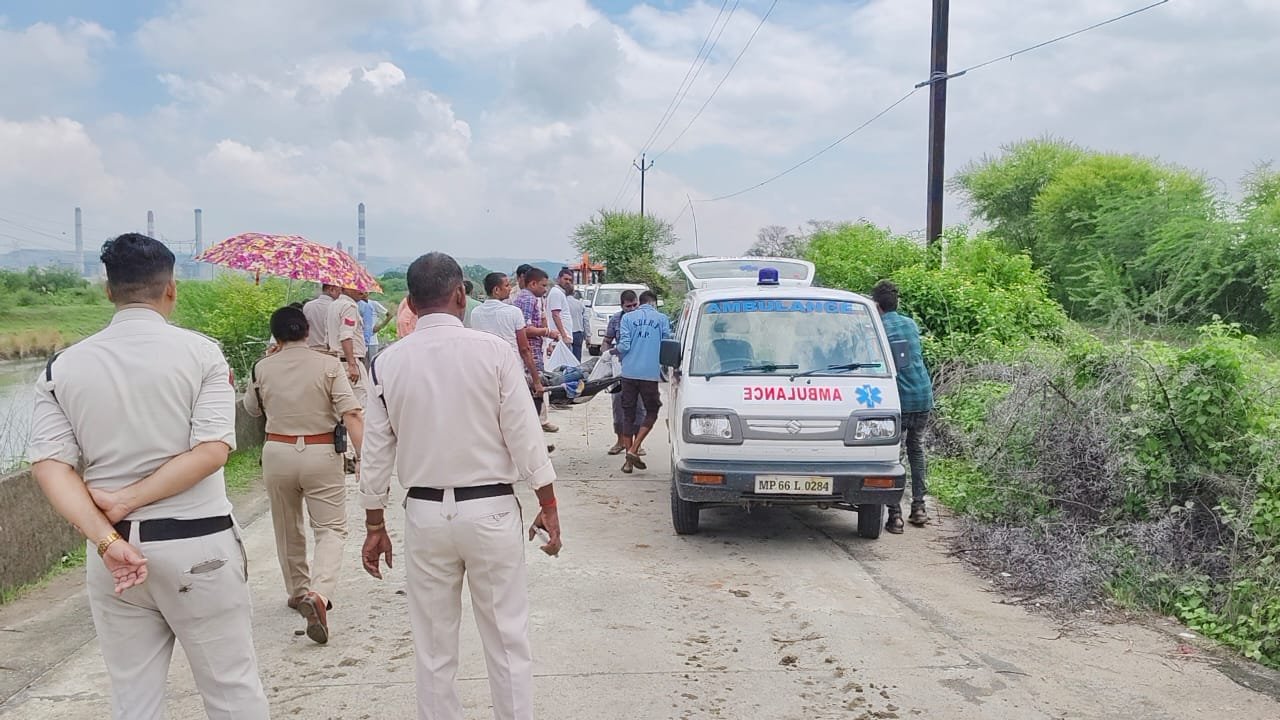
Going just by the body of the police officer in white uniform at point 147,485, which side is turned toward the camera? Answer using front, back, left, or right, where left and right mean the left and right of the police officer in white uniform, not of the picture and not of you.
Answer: back

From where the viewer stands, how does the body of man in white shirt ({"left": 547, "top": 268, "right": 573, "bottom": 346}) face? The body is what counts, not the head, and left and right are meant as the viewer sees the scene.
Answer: facing the viewer and to the right of the viewer

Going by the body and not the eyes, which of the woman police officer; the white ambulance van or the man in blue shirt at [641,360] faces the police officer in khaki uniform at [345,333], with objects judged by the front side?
the woman police officer

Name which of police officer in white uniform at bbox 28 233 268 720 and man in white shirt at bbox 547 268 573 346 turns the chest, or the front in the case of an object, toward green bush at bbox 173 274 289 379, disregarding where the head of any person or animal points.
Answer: the police officer in white uniform

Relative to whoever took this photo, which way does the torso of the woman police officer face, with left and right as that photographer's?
facing away from the viewer

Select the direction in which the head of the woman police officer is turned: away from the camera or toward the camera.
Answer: away from the camera

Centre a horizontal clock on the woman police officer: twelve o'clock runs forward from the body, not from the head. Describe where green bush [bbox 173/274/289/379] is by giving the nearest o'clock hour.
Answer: The green bush is roughly at 12 o'clock from the woman police officer.

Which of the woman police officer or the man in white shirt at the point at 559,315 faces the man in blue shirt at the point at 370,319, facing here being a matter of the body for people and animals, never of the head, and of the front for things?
the woman police officer

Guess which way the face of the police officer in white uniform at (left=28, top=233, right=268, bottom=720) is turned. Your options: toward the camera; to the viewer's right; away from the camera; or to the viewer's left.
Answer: away from the camera

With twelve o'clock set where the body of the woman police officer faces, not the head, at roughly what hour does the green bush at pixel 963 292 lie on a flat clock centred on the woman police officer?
The green bush is roughly at 2 o'clock from the woman police officer.
